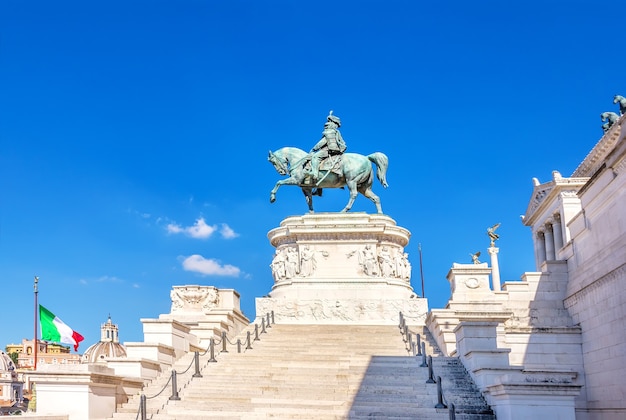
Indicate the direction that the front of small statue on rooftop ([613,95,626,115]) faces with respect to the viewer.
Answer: facing to the left of the viewer

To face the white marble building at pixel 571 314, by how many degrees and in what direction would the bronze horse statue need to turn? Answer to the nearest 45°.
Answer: approximately 135° to its left

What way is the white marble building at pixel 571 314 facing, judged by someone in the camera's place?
facing to the left of the viewer

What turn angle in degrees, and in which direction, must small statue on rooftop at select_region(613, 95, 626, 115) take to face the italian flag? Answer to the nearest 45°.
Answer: approximately 45° to its left

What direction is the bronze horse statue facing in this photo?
to the viewer's left
